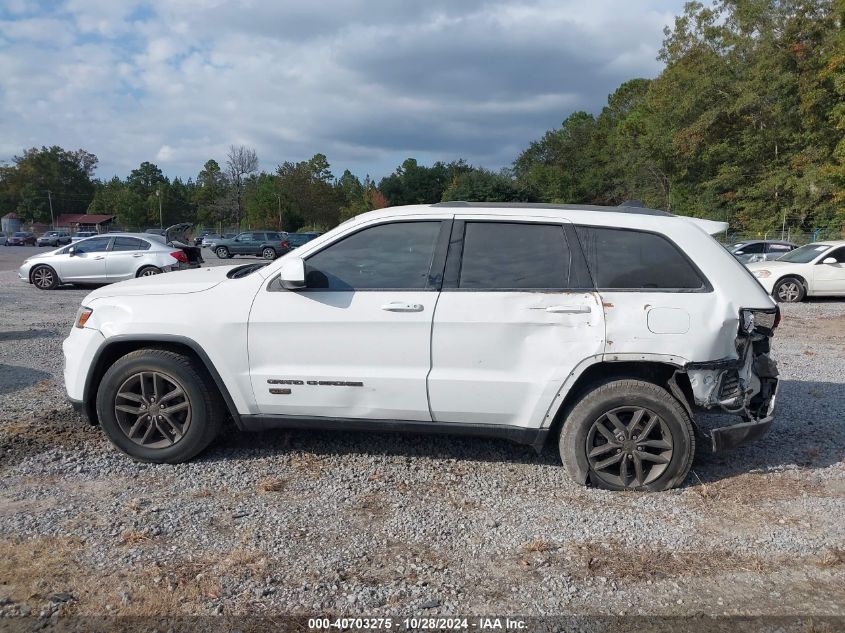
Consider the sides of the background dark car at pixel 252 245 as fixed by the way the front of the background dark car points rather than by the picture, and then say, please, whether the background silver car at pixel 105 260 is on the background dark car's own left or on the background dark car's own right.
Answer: on the background dark car's own left

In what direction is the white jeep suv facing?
to the viewer's left

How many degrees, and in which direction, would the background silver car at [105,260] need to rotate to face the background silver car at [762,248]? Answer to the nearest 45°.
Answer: approximately 180°

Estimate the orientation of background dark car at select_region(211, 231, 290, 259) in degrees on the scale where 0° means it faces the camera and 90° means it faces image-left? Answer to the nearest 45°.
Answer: approximately 90°

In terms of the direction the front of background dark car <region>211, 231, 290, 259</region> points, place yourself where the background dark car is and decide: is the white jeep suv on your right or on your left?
on your left

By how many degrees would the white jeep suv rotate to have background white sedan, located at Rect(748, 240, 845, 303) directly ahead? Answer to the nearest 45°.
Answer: approximately 135° to its right

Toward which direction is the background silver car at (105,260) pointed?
to the viewer's left

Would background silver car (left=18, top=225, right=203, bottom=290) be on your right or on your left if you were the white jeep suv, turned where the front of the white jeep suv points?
on your right
